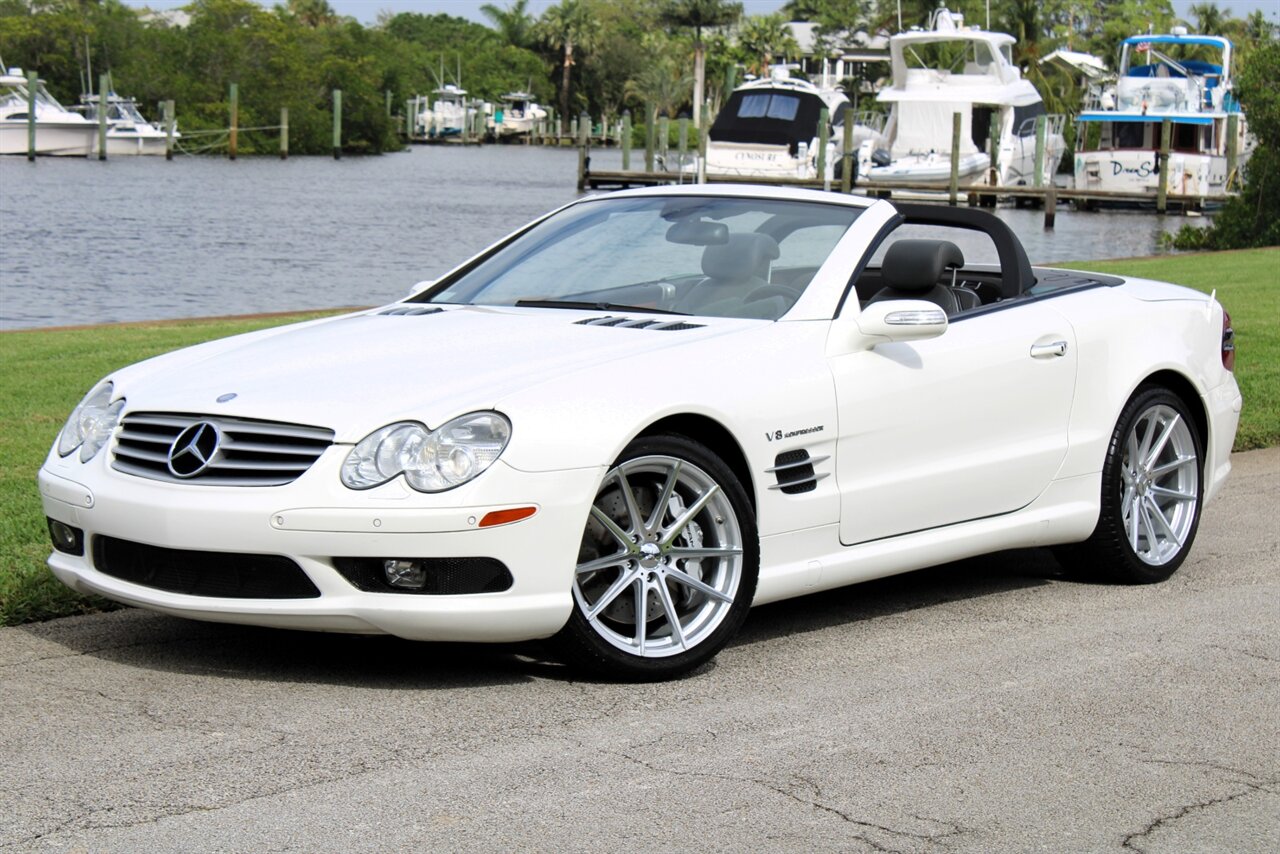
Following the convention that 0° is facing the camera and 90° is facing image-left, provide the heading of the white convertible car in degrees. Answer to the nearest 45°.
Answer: approximately 45°
